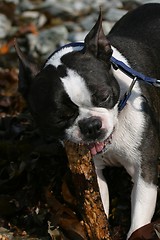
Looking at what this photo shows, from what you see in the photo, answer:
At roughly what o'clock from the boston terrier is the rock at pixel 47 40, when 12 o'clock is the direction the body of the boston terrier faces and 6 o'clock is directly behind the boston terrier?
The rock is roughly at 4 o'clock from the boston terrier.

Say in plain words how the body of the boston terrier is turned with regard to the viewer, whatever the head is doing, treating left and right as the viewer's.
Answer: facing the viewer and to the left of the viewer

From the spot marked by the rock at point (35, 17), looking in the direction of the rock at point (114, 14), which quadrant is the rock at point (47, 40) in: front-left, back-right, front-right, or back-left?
front-right

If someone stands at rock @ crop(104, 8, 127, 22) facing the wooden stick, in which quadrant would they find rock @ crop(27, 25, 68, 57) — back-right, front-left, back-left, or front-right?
front-right

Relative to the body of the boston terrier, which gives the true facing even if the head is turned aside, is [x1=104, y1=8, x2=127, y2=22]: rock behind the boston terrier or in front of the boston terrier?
behind

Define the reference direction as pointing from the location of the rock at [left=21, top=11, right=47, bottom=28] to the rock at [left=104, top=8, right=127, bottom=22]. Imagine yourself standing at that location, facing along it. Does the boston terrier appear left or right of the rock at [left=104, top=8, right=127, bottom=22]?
right

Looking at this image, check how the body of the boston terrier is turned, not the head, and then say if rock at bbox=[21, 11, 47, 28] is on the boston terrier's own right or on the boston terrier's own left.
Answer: on the boston terrier's own right
